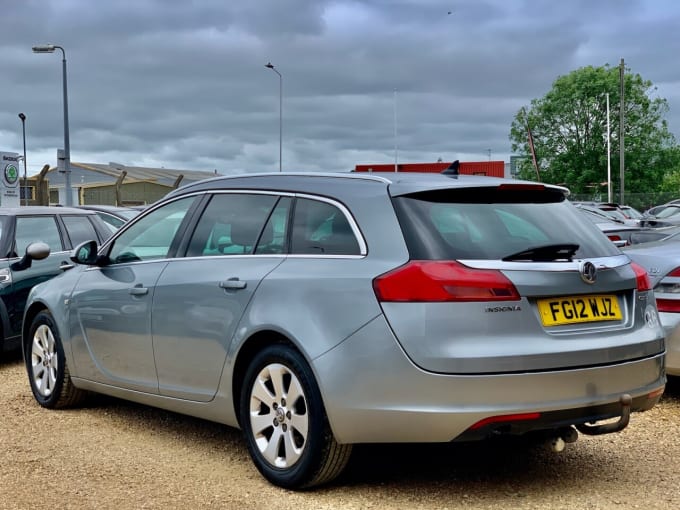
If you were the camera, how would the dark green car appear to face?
facing the viewer and to the left of the viewer

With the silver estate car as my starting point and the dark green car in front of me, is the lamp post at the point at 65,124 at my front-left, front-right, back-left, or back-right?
front-right

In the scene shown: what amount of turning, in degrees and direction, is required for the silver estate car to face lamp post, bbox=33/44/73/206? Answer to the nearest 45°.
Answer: approximately 45° to its right

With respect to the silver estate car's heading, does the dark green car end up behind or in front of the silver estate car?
in front

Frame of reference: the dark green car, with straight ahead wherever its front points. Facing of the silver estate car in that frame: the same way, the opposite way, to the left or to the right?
to the right

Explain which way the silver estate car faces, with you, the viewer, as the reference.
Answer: facing away from the viewer and to the left of the viewer

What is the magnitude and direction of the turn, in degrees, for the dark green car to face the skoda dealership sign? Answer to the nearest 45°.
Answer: approximately 135° to its right

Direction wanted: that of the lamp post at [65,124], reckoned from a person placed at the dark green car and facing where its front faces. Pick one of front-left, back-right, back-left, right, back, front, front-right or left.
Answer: back-right

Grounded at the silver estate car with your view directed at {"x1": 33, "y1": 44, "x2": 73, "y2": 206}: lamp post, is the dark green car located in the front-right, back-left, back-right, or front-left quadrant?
front-left

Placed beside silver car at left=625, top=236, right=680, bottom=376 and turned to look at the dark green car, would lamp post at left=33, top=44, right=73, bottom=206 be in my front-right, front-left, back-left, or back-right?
front-right

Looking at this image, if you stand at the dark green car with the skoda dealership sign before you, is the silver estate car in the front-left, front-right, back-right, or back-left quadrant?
back-right

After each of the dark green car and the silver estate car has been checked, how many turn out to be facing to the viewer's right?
0
